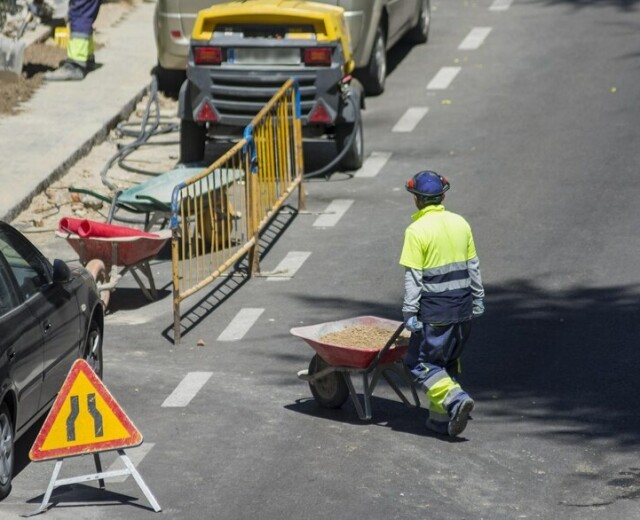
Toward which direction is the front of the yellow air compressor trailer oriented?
away from the camera

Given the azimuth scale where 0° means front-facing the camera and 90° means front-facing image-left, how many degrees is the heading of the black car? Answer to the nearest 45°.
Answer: approximately 225°

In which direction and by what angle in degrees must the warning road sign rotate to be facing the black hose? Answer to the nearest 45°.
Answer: approximately 135° to its left

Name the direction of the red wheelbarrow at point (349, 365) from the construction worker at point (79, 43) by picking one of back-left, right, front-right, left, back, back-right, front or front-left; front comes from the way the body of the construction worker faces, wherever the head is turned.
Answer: left

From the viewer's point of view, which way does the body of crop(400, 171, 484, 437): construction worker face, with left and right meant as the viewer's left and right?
facing away from the viewer and to the left of the viewer

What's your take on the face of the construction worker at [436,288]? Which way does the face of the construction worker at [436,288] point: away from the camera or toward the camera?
away from the camera
